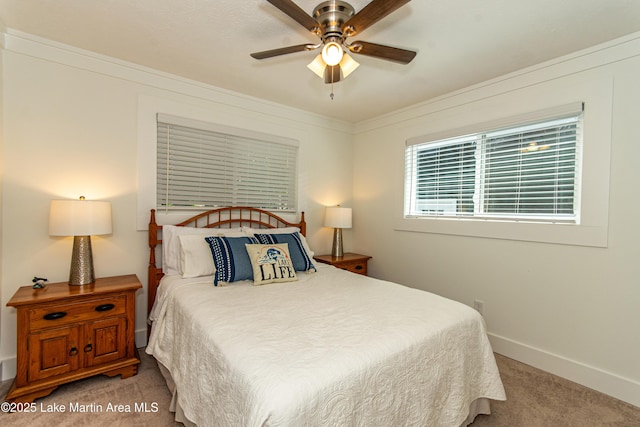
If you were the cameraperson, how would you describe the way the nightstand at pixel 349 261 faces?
facing the viewer and to the right of the viewer

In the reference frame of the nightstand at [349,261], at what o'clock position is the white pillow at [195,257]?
The white pillow is roughly at 3 o'clock from the nightstand.

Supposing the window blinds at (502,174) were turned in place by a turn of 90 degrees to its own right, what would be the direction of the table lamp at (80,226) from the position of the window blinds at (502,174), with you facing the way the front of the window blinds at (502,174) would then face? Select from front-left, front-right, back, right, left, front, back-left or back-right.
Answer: left

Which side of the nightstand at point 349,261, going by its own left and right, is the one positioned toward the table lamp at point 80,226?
right

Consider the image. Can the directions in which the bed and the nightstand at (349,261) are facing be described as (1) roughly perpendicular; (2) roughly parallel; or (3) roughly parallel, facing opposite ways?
roughly parallel

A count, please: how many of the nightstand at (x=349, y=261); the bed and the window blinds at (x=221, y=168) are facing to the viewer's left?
0

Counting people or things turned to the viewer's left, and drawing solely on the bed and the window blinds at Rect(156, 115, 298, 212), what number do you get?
0

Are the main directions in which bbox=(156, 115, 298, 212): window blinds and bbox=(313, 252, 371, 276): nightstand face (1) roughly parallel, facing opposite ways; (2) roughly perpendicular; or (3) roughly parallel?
roughly parallel

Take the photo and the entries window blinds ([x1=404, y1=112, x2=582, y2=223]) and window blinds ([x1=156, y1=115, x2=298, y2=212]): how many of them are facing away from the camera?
0

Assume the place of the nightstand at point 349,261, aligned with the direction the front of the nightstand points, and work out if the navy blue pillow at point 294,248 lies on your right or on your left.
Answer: on your right

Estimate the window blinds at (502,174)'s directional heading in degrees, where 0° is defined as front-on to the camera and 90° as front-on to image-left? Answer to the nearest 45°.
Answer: approximately 45°

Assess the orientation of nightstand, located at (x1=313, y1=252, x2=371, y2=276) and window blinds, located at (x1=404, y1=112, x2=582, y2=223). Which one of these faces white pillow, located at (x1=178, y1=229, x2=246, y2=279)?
the window blinds

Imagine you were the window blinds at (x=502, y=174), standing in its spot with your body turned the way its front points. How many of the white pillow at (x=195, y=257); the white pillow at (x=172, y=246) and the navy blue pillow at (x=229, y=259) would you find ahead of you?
3

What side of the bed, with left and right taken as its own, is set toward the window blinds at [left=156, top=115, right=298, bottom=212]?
back
